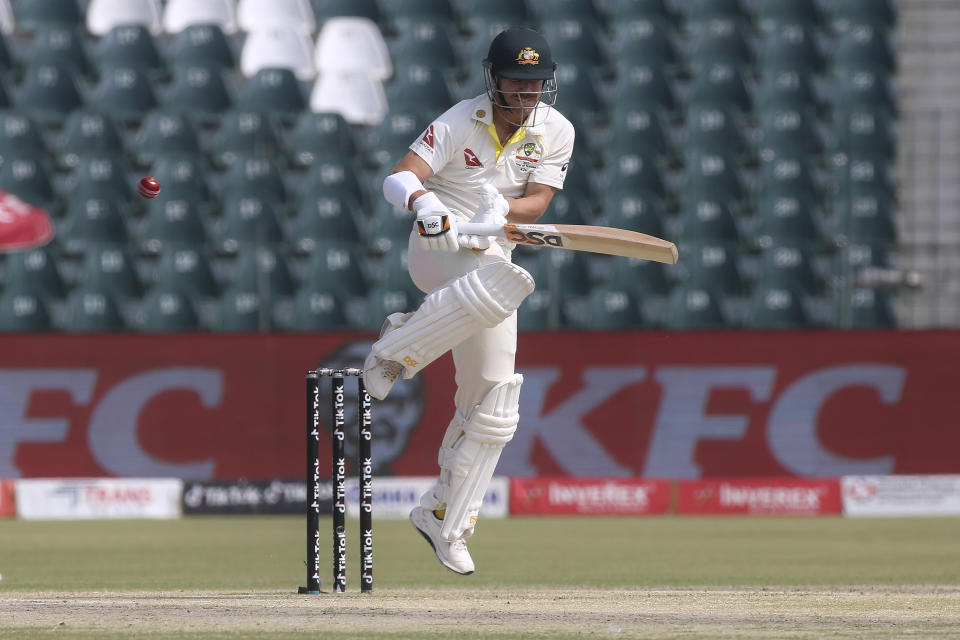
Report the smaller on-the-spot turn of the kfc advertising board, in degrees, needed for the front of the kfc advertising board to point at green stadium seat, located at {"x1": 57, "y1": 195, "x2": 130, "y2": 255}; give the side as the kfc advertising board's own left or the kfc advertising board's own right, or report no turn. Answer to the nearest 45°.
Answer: approximately 90° to the kfc advertising board's own right

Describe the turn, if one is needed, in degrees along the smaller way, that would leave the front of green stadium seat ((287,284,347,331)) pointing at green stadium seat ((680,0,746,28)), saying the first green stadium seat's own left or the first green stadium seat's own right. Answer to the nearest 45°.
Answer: approximately 90° to the first green stadium seat's own left

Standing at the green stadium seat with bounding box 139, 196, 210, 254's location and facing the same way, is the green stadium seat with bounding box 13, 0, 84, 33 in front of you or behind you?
behind

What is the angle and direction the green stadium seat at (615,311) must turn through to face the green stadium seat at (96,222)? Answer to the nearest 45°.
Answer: approximately 90° to its right

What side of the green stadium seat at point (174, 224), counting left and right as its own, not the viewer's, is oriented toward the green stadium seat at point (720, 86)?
left

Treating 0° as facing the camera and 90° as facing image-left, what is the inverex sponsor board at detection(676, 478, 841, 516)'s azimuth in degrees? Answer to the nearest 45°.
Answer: approximately 0°
